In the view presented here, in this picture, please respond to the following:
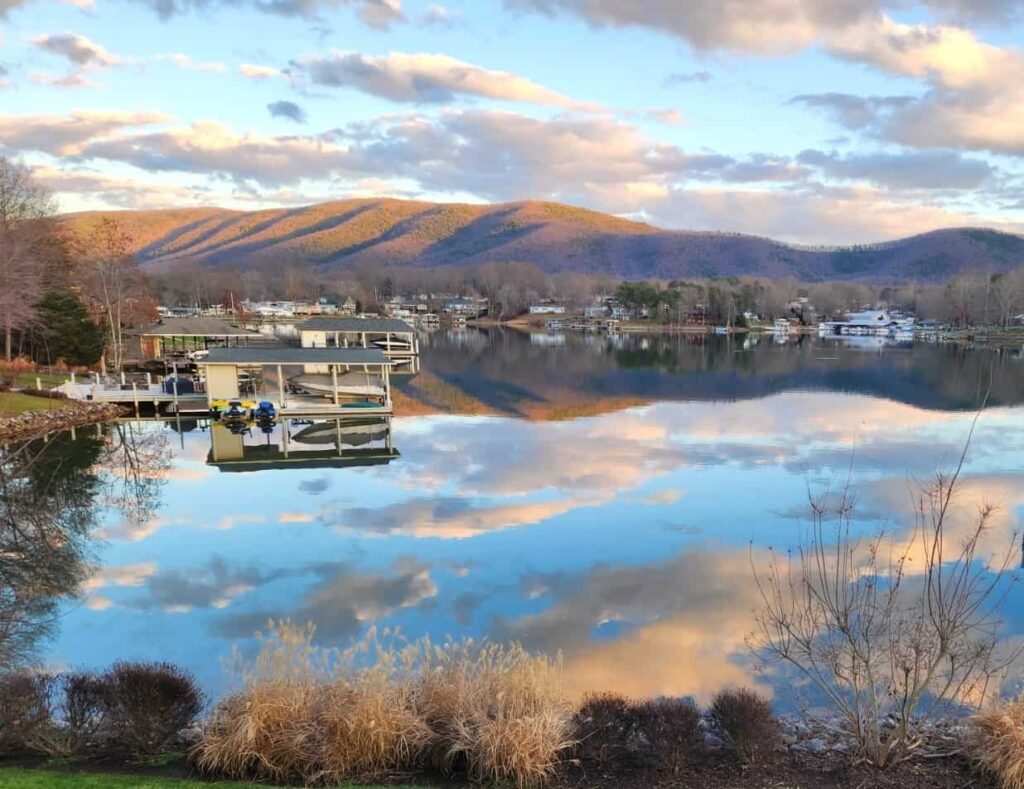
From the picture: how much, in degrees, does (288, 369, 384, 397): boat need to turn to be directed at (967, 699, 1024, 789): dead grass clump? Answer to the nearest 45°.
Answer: approximately 90° to its left

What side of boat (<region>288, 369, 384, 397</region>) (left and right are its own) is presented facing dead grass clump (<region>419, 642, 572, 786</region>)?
left

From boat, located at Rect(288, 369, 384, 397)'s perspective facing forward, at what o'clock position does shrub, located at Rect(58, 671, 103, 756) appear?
The shrub is roughly at 9 o'clock from the boat.

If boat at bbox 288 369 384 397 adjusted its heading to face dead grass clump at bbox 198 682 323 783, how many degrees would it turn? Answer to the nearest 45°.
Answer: approximately 90° to its left

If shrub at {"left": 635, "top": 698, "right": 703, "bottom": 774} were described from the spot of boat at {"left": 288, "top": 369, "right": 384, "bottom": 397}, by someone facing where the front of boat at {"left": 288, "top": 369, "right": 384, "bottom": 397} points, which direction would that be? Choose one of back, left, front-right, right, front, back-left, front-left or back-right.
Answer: left

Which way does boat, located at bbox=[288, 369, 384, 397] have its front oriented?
to the viewer's left

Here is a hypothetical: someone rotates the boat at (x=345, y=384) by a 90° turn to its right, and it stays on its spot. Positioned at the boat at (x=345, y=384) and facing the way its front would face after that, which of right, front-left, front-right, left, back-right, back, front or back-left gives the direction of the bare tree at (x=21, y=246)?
left

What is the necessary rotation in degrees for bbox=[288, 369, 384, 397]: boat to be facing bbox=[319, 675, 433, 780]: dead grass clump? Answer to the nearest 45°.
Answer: approximately 90° to its left

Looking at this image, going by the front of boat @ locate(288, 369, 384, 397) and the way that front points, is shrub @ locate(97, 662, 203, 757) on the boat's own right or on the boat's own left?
on the boat's own left

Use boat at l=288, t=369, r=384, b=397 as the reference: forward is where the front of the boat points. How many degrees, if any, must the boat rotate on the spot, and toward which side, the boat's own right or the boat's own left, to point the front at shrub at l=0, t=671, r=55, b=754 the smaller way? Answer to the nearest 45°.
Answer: approximately 90° to the boat's own left

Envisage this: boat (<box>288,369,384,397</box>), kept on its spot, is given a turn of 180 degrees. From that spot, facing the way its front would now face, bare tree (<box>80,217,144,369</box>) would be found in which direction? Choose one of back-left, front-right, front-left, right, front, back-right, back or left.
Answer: back-left
